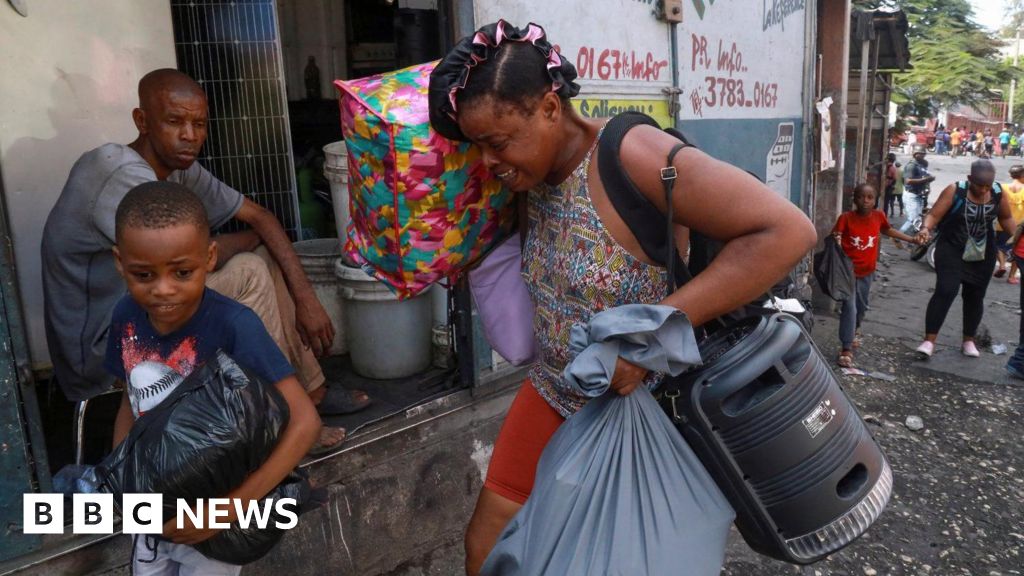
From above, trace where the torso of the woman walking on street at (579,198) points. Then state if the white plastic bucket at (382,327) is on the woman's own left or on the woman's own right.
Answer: on the woman's own right

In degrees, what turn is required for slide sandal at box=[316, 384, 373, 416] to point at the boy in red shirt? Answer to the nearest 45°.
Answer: approximately 45° to its left

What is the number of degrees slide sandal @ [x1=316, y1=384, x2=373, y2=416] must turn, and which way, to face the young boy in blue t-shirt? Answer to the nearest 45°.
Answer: approximately 90° to its right

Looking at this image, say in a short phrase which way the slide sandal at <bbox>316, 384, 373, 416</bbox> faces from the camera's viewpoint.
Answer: facing to the right of the viewer

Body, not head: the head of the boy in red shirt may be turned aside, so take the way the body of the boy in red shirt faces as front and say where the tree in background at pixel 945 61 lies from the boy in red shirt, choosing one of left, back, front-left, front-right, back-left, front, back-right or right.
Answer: back

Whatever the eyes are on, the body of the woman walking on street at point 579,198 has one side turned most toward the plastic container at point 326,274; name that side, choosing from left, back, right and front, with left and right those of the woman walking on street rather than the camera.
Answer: right
